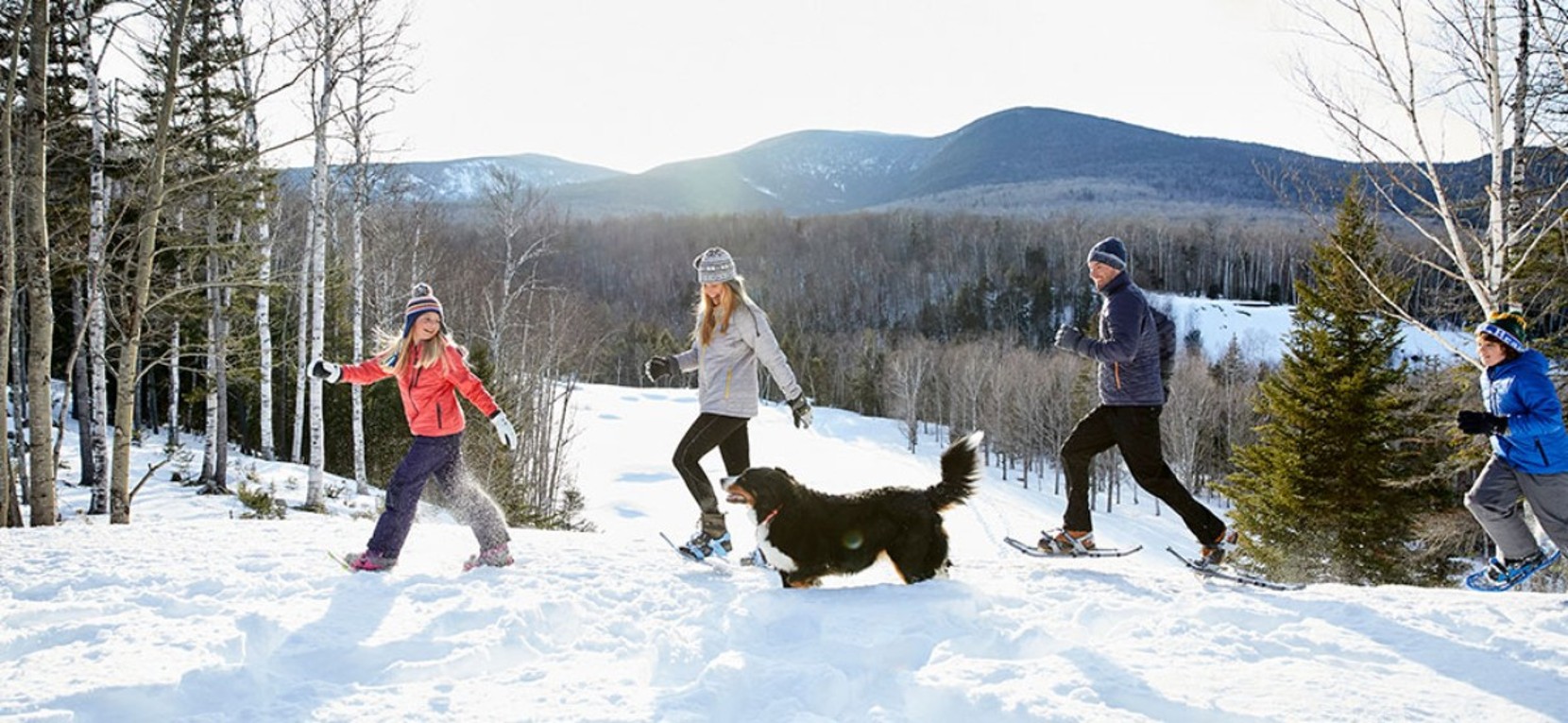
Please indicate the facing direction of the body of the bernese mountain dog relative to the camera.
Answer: to the viewer's left

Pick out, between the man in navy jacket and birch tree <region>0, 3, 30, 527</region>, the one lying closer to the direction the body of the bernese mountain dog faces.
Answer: the birch tree

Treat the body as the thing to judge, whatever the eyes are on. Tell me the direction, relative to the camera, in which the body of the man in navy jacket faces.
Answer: to the viewer's left

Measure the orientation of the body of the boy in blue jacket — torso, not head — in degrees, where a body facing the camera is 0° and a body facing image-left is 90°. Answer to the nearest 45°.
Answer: approximately 90°
